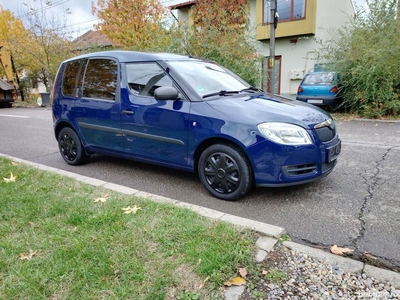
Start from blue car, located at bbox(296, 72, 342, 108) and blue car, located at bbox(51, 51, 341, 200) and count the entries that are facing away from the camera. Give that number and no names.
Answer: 1

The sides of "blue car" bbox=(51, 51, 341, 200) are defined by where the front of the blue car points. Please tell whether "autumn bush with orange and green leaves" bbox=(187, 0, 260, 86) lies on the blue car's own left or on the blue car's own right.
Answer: on the blue car's own left

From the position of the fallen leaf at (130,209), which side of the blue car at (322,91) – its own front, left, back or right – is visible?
back

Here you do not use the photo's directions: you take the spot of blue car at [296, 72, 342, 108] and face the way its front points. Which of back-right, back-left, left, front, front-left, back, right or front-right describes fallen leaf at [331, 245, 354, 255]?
back

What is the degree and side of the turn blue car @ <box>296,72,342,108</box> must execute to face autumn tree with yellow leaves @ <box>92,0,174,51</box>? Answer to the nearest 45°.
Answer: approximately 45° to its left

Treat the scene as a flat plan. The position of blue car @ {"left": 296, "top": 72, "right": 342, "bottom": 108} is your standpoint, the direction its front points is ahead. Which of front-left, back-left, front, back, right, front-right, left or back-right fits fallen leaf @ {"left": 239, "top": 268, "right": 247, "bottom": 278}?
back

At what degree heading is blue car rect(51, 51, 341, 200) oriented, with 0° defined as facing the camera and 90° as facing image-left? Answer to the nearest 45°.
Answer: approximately 315°

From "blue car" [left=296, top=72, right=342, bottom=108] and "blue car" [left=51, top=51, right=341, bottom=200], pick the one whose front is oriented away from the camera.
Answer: "blue car" [left=296, top=72, right=342, bottom=108]

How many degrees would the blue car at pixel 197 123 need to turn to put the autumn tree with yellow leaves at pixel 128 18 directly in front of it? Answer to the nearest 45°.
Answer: approximately 135° to its left

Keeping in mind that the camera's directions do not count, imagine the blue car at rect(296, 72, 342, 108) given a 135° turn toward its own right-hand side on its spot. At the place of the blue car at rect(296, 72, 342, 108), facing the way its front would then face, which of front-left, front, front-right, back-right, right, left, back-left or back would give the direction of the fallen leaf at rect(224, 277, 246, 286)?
front-right

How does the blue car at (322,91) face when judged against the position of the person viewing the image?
facing away from the viewer

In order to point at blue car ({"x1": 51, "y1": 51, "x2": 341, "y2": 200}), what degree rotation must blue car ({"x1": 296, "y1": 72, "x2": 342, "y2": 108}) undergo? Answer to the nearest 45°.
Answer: approximately 180°
